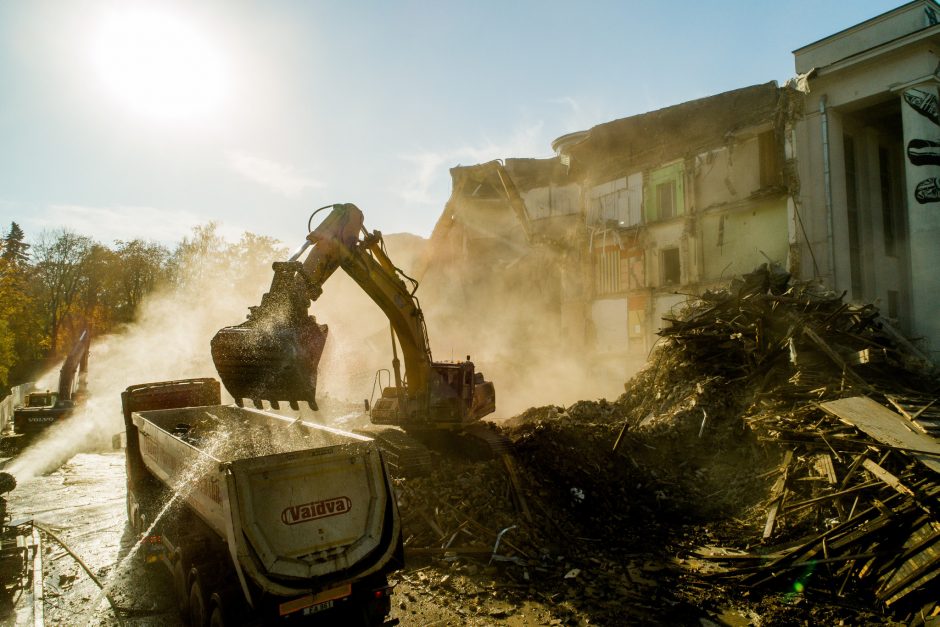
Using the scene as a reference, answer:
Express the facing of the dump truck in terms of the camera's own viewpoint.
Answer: facing away from the viewer and to the left of the viewer

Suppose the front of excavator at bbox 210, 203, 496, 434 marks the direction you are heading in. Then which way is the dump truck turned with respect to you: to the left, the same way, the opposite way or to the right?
to the right

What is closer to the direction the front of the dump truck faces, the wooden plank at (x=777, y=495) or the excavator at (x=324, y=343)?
the excavator

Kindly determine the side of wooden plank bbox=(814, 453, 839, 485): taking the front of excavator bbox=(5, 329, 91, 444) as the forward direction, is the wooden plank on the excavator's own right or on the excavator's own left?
on the excavator's own right

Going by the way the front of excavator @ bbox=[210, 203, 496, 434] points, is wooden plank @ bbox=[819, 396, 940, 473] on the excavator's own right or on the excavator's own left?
on the excavator's own left

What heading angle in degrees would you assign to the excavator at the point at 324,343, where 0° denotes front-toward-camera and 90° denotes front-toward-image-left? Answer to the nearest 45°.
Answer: approximately 45°

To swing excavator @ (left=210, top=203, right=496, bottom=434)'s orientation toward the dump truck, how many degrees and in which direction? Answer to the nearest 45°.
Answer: approximately 45° to its left

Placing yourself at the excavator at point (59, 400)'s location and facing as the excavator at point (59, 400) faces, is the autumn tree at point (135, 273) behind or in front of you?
in front

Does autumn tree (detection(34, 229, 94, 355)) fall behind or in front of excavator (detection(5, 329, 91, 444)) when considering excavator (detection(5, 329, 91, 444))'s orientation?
in front

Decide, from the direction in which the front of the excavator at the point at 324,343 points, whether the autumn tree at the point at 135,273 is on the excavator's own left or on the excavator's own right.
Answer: on the excavator's own right

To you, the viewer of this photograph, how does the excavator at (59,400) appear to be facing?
facing away from the viewer and to the right of the viewer
